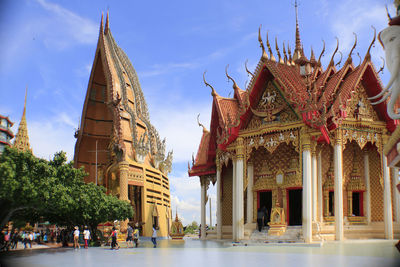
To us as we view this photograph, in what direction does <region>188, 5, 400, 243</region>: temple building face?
facing the viewer and to the left of the viewer

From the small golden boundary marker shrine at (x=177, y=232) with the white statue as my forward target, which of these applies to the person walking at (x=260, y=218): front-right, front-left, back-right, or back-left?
front-left

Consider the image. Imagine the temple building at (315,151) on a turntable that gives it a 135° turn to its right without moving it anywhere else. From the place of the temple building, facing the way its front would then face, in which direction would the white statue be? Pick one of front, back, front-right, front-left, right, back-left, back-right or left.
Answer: back

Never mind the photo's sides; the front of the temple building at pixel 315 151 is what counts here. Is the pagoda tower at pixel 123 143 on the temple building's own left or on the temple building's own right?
on the temple building's own right

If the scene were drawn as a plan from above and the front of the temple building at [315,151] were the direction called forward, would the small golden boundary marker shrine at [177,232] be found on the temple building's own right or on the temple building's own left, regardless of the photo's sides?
on the temple building's own right

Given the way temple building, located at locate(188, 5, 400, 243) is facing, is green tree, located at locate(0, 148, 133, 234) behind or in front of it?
in front
